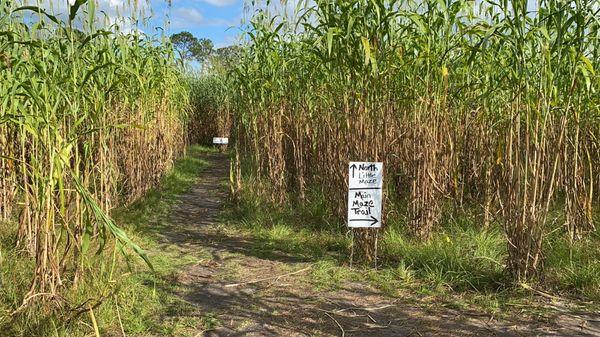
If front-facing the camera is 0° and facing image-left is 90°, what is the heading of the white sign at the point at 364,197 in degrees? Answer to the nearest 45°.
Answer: approximately 0°
